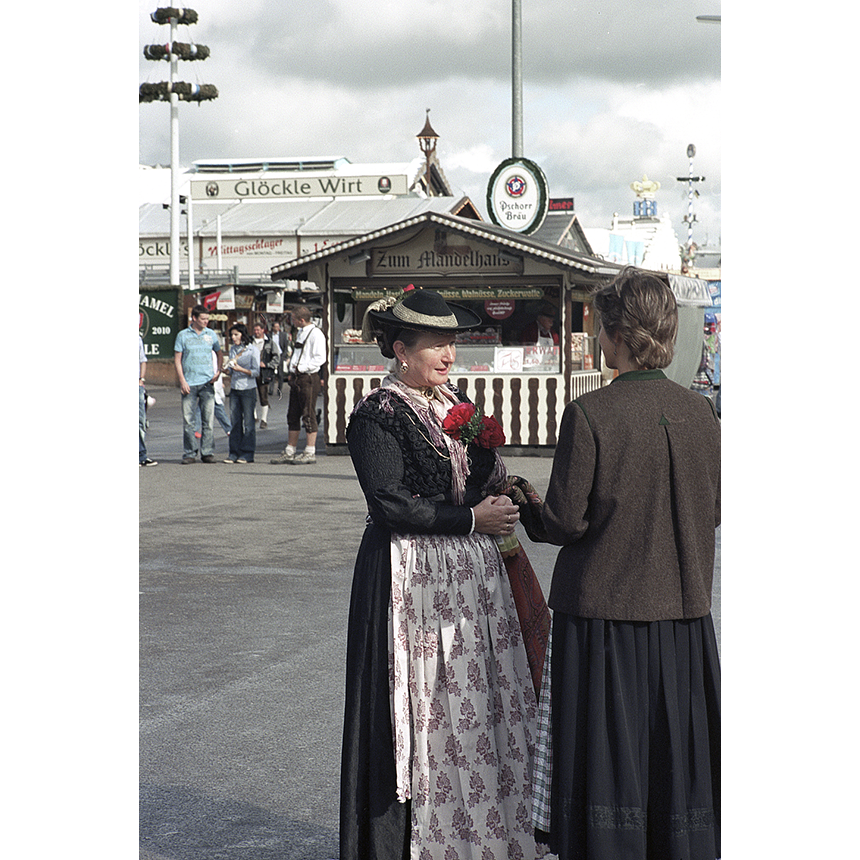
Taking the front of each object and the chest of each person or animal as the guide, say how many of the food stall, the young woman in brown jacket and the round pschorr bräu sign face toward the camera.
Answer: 2

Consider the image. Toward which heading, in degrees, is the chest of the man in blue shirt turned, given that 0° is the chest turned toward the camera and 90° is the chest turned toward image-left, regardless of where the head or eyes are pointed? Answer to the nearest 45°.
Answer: approximately 0°

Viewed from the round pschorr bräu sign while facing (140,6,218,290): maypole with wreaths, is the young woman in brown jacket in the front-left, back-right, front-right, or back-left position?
back-left

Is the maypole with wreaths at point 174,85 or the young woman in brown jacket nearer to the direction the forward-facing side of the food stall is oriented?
the young woman in brown jacket

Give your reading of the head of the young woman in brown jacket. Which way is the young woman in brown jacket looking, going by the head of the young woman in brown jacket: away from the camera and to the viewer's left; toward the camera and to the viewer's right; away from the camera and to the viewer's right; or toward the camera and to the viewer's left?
away from the camera and to the viewer's left

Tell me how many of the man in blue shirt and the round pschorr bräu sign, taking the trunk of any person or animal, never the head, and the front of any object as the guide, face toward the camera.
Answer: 2

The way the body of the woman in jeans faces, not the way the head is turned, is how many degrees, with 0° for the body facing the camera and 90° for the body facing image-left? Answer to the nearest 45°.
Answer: approximately 45°

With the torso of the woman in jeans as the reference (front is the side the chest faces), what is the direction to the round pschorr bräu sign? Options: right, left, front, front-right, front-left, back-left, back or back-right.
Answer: back

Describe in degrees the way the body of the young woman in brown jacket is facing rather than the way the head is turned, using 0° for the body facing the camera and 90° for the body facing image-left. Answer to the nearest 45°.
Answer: approximately 135°

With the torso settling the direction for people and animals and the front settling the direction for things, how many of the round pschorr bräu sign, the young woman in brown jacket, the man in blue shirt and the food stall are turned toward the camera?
3

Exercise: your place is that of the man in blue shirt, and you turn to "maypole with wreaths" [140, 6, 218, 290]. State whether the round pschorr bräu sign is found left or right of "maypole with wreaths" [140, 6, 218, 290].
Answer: right

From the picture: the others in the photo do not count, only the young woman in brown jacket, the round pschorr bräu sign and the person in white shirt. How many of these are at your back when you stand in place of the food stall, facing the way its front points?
1
